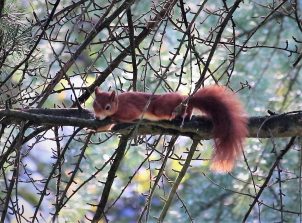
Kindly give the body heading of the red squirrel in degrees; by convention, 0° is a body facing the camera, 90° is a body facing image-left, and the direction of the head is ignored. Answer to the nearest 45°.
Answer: approximately 90°
